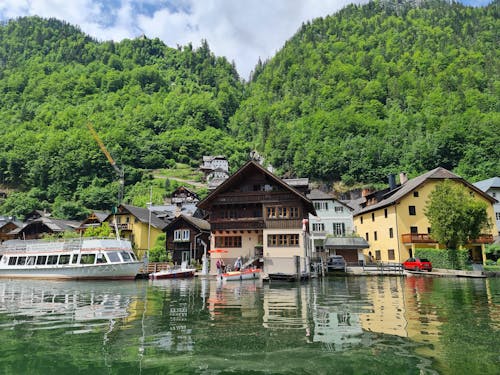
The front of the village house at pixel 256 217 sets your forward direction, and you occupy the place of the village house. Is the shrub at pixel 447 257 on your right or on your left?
on your left

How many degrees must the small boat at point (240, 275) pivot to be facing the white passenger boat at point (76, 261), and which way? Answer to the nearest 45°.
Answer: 0° — it already faces it

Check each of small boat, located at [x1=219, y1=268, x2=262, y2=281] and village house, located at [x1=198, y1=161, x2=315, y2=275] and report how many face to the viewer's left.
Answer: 1

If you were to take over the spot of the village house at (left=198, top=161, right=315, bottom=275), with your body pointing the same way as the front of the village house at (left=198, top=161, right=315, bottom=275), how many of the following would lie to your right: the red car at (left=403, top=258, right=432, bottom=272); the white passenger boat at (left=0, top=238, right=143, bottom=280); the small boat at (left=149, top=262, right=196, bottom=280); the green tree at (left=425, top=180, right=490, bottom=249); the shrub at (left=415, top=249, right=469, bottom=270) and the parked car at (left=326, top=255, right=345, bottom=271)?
2

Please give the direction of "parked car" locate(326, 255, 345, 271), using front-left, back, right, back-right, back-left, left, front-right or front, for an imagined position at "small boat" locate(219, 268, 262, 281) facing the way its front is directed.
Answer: front

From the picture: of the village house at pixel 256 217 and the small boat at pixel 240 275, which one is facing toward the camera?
the village house

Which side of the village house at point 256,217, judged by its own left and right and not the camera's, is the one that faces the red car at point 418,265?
left

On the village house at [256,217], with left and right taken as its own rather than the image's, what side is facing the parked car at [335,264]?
left

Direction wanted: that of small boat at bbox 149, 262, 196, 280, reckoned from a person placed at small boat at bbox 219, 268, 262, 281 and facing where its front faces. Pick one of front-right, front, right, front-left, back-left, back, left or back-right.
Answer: front-right

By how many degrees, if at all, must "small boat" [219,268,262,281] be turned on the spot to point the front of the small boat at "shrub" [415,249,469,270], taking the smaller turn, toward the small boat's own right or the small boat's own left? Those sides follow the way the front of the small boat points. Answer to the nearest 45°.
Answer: approximately 180°

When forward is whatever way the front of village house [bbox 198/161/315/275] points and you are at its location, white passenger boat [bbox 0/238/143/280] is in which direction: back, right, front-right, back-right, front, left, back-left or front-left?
right

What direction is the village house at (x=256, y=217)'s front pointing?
toward the camera

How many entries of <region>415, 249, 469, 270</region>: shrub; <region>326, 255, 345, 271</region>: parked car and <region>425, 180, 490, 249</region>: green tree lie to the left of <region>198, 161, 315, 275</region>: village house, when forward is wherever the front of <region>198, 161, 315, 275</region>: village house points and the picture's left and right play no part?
3

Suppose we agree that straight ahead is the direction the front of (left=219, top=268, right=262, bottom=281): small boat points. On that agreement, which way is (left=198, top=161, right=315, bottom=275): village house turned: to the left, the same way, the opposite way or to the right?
to the left
